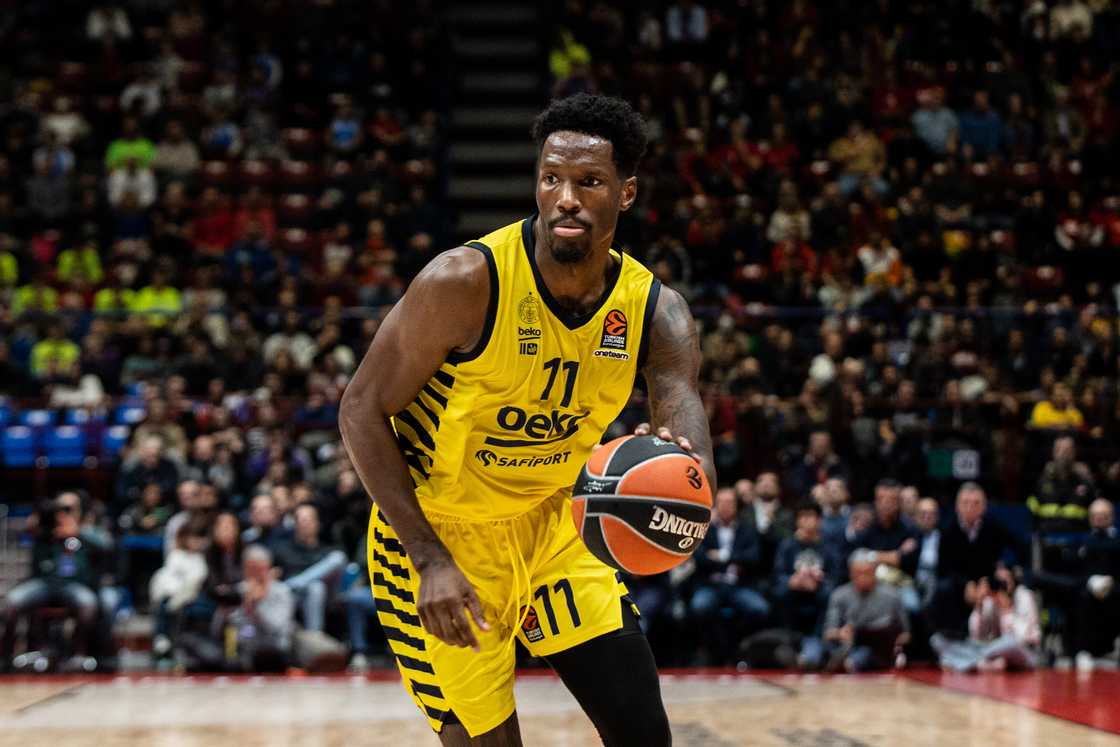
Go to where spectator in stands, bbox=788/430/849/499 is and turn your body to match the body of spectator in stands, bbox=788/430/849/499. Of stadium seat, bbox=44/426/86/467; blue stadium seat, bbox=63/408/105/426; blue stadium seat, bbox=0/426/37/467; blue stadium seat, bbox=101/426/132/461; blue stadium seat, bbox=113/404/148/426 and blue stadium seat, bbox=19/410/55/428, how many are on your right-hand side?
6

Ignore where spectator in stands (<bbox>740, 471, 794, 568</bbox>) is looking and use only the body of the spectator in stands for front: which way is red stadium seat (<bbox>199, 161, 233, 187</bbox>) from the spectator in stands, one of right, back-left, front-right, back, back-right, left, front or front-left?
back-right

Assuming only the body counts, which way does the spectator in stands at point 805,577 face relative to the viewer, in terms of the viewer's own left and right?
facing the viewer

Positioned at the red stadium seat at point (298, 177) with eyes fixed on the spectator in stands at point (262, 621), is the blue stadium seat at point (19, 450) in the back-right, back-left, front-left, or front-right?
front-right

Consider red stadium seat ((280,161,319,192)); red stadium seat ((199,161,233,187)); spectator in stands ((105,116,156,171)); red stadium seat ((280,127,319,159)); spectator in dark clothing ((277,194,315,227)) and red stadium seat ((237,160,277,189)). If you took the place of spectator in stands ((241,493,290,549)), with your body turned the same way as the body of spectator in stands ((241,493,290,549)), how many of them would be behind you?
6

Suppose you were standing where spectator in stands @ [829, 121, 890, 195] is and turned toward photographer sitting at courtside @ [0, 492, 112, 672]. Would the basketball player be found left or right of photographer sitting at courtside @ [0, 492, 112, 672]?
left

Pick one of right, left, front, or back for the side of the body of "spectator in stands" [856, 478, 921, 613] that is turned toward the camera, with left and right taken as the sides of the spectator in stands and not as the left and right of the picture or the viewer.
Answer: front

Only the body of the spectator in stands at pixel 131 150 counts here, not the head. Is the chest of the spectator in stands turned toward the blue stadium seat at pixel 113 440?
yes

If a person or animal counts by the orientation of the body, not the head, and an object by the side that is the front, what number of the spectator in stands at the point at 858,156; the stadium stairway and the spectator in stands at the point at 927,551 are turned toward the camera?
3

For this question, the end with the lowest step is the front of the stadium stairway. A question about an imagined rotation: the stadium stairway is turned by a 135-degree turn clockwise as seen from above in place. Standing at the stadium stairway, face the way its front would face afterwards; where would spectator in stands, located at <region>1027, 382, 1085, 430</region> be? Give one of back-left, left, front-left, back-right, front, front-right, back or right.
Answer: back

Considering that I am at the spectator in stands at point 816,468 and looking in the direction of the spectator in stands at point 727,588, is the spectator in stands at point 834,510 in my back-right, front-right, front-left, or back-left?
front-left

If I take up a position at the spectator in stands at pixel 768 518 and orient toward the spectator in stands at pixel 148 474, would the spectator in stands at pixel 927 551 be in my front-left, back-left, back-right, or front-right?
back-left

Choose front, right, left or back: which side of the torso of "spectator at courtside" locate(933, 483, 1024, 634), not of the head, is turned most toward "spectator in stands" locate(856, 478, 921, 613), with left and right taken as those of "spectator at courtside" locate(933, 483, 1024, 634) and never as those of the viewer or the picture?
right

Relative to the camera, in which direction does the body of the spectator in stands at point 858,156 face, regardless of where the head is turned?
toward the camera

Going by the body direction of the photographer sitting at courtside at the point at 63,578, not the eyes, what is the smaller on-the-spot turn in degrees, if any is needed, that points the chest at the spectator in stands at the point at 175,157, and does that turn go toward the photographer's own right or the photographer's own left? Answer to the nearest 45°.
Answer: approximately 180°

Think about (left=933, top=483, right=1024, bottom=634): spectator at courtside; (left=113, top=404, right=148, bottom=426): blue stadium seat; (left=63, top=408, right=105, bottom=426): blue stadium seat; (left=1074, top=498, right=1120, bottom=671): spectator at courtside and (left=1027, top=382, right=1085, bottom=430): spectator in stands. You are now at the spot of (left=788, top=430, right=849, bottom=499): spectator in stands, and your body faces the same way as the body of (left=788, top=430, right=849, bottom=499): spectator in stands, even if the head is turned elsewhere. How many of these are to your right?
2
